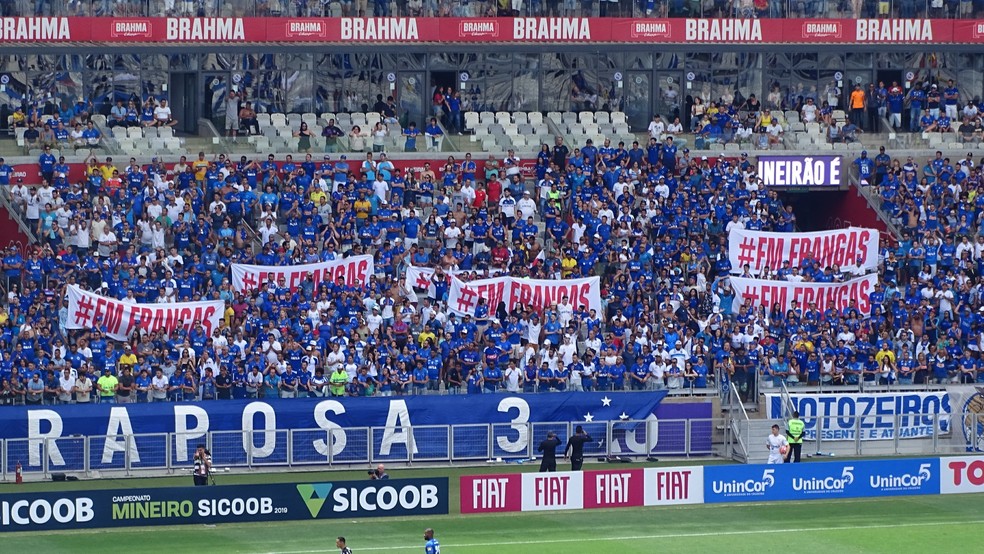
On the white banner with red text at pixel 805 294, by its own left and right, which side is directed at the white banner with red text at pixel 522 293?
right

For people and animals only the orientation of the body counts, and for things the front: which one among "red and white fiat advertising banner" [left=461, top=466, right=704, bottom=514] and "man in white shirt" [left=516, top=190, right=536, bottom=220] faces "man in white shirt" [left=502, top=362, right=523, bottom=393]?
"man in white shirt" [left=516, top=190, right=536, bottom=220]

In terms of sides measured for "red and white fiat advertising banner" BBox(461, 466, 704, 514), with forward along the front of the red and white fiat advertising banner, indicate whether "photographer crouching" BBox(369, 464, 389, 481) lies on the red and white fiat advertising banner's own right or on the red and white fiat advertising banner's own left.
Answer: on the red and white fiat advertising banner's own right

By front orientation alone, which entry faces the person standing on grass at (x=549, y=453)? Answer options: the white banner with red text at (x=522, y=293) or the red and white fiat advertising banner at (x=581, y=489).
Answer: the white banner with red text at (x=522, y=293)

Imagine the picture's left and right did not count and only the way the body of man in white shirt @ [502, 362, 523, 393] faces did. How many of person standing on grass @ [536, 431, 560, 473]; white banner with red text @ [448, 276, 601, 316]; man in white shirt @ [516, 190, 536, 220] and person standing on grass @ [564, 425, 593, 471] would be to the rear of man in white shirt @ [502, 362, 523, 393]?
2

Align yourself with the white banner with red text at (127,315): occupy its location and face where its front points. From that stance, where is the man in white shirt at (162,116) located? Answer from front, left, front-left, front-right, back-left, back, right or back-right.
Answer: back

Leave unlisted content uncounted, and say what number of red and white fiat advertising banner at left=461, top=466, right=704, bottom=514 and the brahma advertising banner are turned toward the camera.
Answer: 2

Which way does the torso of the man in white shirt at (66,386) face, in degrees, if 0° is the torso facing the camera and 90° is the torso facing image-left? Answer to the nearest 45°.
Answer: approximately 0°

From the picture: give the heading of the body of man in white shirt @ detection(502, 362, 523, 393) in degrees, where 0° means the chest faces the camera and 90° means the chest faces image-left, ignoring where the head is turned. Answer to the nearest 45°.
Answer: approximately 0°

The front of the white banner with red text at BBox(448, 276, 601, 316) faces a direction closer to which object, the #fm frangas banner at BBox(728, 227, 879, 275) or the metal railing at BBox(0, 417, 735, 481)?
the metal railing
